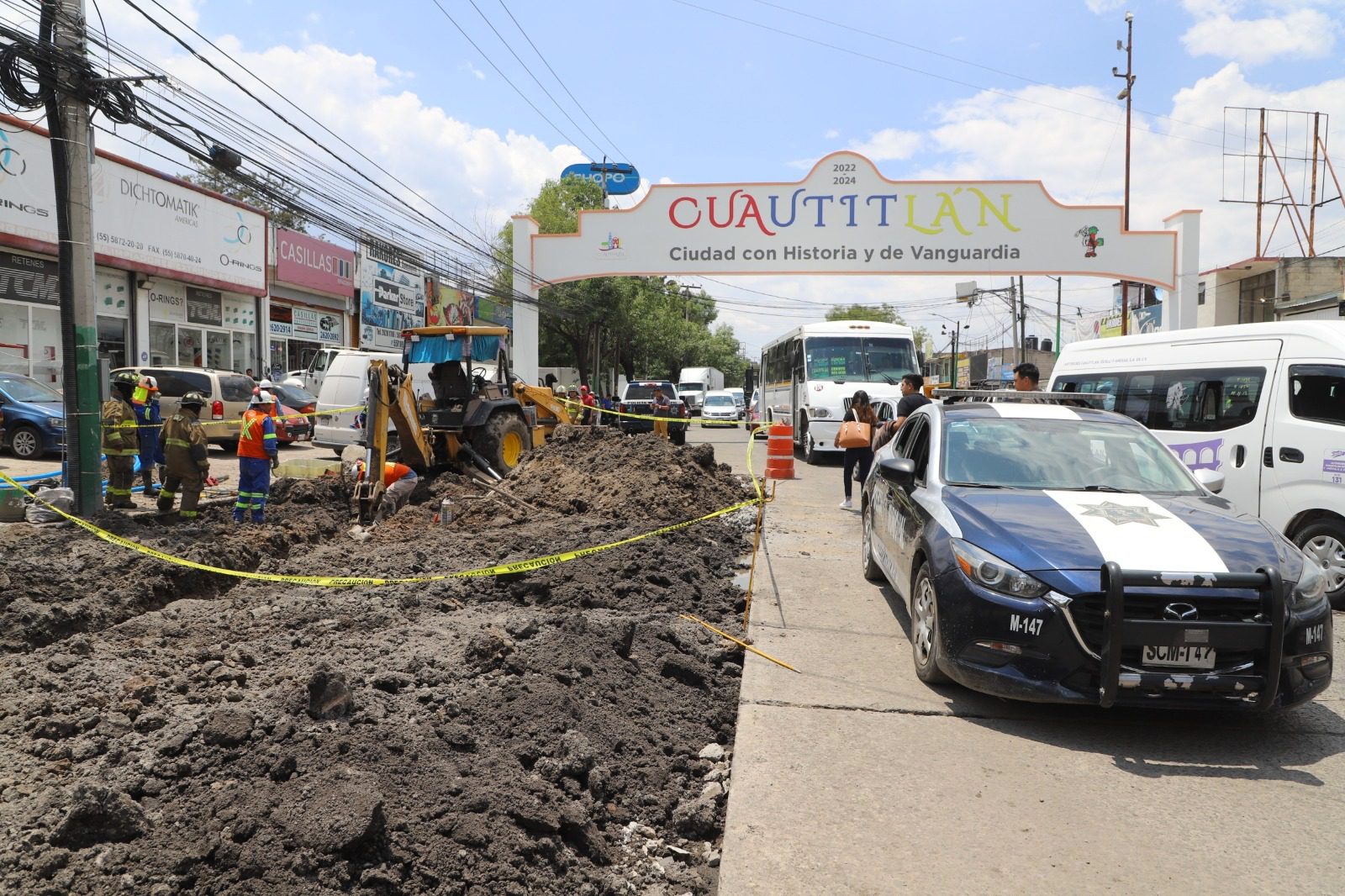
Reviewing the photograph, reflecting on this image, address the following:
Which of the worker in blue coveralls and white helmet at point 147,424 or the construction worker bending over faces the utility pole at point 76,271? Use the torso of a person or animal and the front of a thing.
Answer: the construction worker bending over

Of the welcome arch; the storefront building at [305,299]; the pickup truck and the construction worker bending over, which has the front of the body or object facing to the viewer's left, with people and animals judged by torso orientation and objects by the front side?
the construction worker bending over

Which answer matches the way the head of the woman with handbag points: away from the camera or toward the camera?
away from the camera

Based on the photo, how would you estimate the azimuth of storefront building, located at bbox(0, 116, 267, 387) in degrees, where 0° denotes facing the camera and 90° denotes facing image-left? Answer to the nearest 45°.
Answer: approximately 315°

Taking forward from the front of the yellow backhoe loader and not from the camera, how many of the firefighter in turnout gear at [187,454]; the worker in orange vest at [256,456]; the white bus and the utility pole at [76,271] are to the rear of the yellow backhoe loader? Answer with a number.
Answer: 3

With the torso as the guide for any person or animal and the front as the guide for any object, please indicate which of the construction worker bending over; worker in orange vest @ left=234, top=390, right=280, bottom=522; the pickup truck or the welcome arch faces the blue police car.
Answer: the welcome arch

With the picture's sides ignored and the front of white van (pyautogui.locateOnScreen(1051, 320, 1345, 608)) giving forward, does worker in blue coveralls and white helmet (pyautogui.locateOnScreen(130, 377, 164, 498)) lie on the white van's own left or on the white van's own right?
on the white van's own right

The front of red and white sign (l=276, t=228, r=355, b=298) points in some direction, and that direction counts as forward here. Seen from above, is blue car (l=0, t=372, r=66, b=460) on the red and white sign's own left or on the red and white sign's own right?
on the red and white sign's own right

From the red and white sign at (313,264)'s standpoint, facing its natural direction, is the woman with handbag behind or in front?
in front
